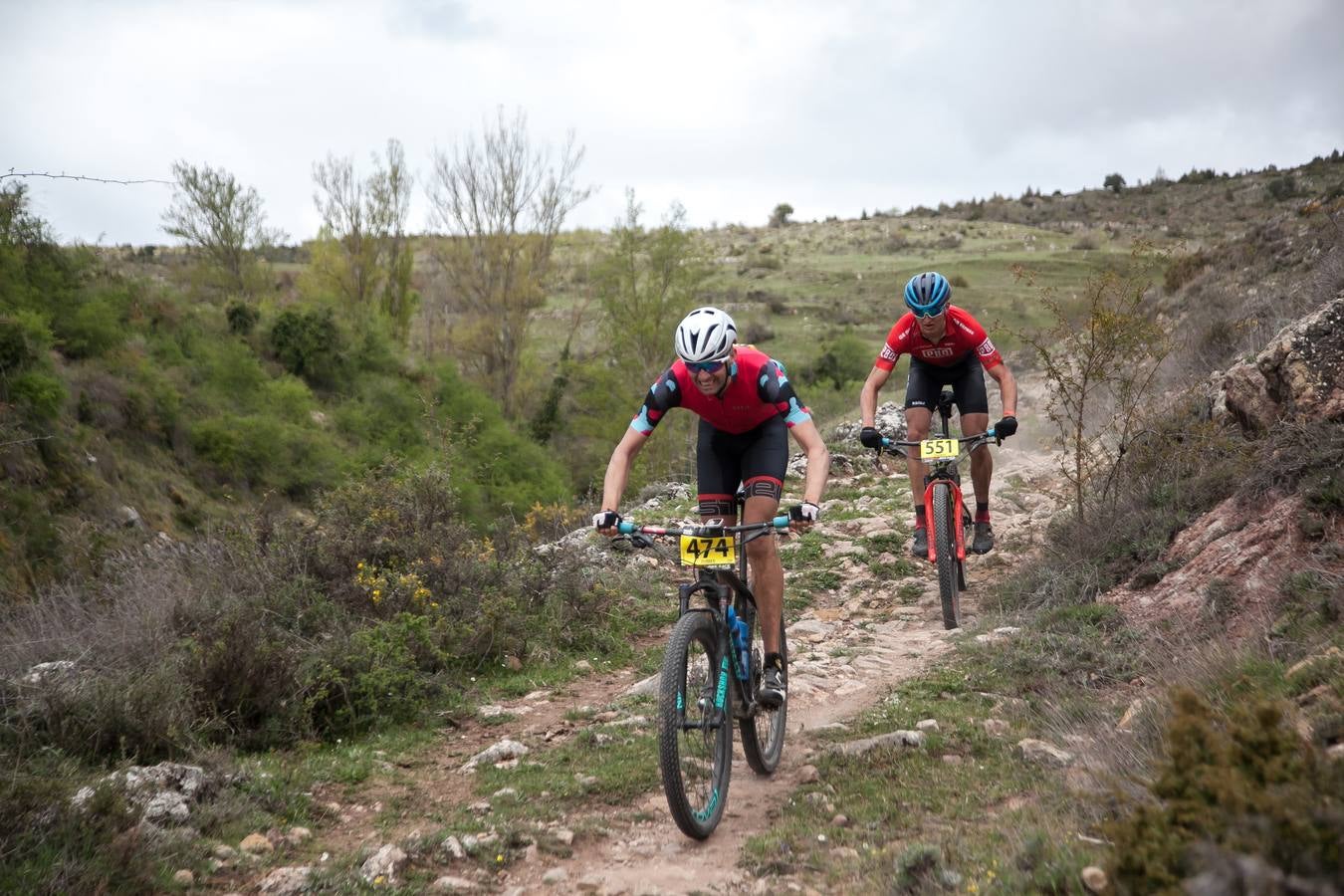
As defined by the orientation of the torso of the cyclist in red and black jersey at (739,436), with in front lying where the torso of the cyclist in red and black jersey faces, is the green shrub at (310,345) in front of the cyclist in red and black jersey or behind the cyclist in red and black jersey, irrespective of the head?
behind

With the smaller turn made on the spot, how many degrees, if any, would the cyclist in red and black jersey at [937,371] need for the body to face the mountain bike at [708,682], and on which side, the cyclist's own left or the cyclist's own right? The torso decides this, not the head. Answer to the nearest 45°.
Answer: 0° — they already face it

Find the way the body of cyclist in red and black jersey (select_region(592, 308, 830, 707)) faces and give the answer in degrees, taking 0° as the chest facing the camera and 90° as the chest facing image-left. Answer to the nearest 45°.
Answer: approximately 0°

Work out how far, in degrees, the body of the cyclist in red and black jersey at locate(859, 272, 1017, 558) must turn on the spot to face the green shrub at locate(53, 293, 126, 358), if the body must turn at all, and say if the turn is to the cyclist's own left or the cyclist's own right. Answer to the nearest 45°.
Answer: approximately 135° to the cyclist's own right

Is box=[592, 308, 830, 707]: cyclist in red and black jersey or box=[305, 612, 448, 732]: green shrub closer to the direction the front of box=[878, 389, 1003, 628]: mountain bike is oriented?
the cyclist in red and black jersey

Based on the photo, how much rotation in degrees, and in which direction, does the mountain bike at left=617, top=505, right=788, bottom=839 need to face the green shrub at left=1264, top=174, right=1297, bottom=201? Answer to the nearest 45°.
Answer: approximately 135° to its left

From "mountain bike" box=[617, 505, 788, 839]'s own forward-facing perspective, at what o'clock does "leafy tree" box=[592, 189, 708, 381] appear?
The leafy tree is roughly at 6 o'clock from the mountain bike.
